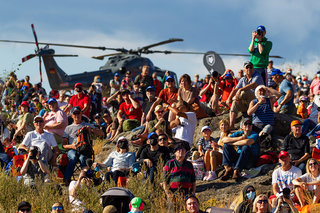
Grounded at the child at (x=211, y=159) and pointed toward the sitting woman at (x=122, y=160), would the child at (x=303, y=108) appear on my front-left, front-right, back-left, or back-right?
back-right

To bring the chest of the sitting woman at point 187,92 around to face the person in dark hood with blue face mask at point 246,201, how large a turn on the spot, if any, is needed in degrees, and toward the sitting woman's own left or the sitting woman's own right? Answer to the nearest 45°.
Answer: approximately 45° to the sitting woman's own left

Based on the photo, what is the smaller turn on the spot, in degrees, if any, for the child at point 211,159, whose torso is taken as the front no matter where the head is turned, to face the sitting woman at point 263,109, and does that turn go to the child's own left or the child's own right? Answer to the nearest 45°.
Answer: approximately 135° to the child's own left

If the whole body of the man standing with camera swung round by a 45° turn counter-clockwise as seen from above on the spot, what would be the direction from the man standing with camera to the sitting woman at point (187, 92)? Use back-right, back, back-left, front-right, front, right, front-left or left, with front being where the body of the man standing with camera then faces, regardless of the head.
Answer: right

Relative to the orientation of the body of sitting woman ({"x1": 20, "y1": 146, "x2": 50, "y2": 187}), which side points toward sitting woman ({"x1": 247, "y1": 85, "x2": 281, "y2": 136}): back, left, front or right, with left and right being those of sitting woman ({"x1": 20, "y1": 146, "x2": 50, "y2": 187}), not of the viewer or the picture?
left

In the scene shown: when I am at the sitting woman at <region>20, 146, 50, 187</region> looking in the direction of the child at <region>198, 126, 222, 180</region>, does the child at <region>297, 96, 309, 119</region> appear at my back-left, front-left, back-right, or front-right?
front-left

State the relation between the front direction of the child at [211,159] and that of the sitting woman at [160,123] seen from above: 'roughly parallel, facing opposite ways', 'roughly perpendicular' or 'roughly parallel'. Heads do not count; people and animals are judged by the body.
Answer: roughly parallel

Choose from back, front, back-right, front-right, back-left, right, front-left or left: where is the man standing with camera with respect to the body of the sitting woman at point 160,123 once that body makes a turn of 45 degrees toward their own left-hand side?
front-left

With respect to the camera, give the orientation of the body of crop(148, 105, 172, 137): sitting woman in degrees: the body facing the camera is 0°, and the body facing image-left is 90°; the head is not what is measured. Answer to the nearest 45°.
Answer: approximately 0°

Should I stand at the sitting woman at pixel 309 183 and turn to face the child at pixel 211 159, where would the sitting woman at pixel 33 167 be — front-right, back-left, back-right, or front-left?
front-left

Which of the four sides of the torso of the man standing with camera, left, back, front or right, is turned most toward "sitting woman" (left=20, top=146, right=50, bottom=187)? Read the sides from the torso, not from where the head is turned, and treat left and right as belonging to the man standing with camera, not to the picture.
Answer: front

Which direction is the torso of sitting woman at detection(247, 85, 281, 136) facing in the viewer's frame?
toward the camera

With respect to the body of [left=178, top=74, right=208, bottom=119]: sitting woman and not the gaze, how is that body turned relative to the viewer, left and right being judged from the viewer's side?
facing the viewer and to the left of the viewer

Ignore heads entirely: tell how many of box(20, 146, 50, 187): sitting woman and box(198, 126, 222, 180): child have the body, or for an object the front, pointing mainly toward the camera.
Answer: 2

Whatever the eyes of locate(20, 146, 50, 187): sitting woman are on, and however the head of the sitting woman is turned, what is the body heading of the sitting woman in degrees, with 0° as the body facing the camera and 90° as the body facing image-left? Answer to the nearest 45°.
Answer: approximately 0°
